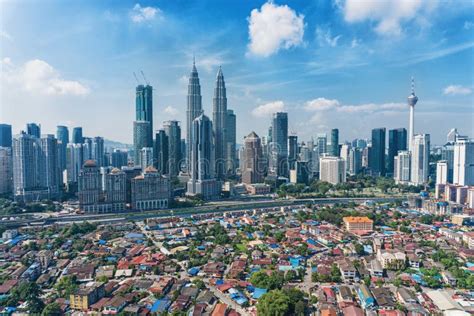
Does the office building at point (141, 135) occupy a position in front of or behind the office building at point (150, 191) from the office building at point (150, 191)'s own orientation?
behind

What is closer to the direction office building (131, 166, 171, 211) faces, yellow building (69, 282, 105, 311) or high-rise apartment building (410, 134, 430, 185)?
the yellow building

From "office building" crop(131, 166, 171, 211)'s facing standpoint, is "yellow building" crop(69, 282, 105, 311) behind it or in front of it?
in front

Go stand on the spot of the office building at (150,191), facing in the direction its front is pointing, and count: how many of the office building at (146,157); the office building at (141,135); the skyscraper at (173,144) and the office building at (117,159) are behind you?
4

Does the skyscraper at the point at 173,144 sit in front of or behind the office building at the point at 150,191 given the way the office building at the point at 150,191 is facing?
behind

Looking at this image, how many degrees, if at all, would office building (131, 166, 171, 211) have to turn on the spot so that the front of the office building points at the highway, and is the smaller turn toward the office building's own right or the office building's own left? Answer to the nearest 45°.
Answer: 0° — it already faces it

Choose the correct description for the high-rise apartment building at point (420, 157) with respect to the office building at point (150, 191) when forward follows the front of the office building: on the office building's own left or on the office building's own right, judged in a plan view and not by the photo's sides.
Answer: on the office building's own left

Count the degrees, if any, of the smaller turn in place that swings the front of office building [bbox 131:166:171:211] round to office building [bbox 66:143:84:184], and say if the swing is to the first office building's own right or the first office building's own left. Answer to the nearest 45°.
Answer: approximately 135° to the first office building's own right

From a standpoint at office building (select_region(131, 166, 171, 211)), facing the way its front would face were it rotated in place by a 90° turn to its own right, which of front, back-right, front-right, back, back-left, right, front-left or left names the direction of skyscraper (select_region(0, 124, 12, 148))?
front-right

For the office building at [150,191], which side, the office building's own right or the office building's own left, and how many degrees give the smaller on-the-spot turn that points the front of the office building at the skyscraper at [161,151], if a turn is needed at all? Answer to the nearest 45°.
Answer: approximately 180°

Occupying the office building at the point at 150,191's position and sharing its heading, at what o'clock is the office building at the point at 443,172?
the office building at the point at 443,172 is roughly at 9 o'clock from the office building at the point at 150,191.

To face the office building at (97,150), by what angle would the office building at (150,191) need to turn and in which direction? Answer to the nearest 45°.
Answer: approximately 180°

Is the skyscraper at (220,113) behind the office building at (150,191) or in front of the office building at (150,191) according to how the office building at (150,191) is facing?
behind

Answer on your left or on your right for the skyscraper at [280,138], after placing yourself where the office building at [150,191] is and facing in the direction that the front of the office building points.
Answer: on your left

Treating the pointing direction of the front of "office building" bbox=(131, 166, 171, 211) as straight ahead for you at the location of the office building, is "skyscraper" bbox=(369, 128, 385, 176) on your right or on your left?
on your left

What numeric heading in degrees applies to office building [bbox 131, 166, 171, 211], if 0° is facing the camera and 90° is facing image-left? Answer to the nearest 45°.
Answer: approximately 0°
